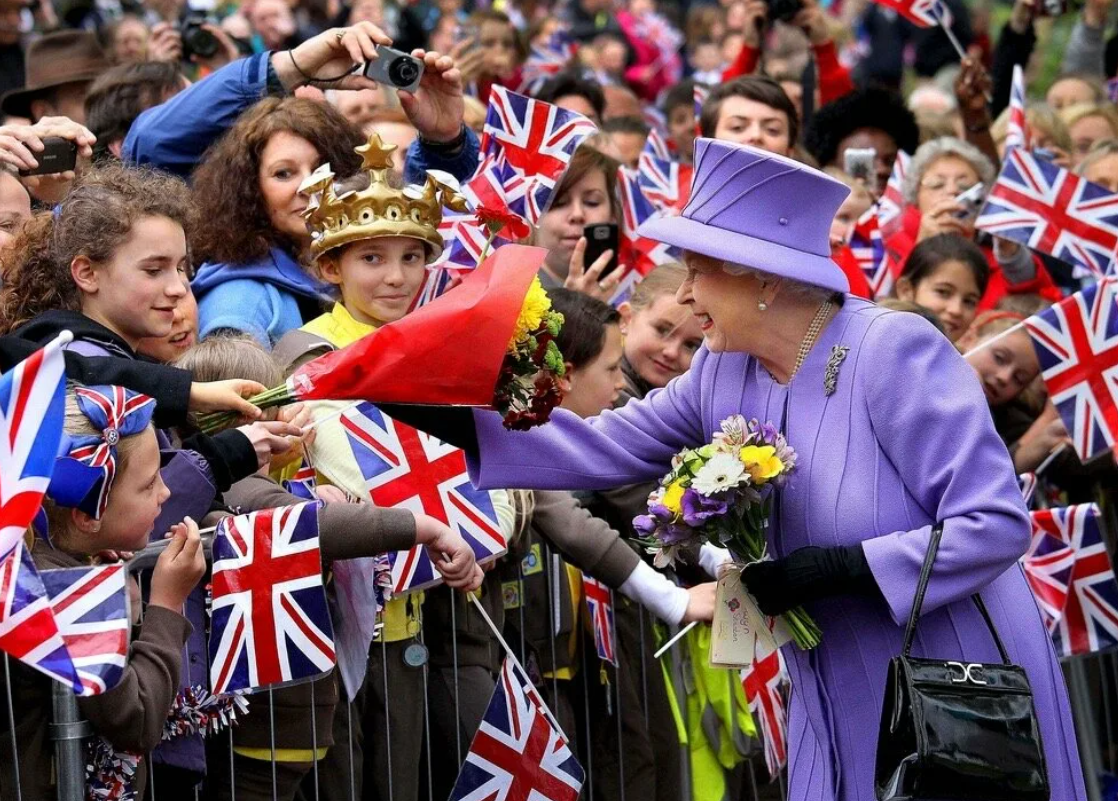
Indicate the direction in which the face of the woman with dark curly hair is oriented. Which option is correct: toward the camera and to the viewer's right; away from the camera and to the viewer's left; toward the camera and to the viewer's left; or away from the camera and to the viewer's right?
toward the camera and to the viewer's right

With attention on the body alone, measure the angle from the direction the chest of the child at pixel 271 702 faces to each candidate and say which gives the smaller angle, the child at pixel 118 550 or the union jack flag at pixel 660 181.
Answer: the union jack flag

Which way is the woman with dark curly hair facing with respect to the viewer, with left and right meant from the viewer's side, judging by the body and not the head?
facing the viewer and to the right of the viewer

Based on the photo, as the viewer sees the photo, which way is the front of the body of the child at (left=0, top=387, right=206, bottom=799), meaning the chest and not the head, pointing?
to the viewer's right

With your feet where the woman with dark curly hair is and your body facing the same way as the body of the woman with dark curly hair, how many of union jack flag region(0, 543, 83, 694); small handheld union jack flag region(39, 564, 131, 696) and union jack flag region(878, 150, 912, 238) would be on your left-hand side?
1

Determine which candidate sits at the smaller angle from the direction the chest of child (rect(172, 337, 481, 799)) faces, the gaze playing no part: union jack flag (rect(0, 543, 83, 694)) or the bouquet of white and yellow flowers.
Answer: the bouquet of white and yellow flowers

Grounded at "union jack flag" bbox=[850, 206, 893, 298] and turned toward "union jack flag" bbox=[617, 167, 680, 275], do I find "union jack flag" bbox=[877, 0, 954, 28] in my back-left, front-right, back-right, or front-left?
back-right
